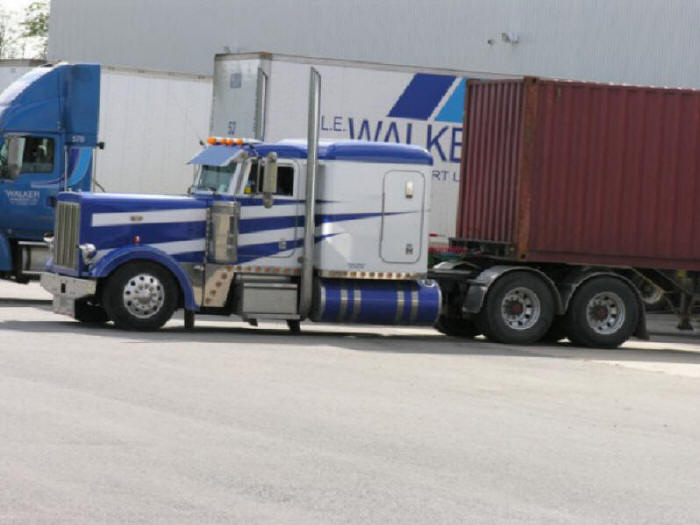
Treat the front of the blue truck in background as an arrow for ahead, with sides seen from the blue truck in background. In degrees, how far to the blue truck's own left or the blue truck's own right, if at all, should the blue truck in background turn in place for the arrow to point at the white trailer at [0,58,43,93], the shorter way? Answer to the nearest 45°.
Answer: approximately 90° to the blue truck's own right

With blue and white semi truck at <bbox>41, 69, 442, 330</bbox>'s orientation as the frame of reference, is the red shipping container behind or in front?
behind

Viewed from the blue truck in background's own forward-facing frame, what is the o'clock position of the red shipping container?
The red shipping container is roughly at 7 o'clock from the blue truck in background.

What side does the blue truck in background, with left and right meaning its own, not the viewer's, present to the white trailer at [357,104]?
back

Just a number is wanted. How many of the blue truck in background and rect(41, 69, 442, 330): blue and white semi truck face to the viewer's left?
2

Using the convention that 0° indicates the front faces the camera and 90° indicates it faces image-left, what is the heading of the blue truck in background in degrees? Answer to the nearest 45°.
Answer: approximately 90°

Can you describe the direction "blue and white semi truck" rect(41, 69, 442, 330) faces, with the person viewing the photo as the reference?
facing to the left of the viewer

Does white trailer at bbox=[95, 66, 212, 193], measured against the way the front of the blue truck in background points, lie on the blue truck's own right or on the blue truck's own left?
on the blue truck's own right
